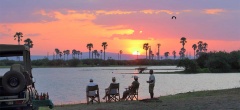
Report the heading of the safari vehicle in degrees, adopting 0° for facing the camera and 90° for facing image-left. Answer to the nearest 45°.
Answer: approximately 180°
